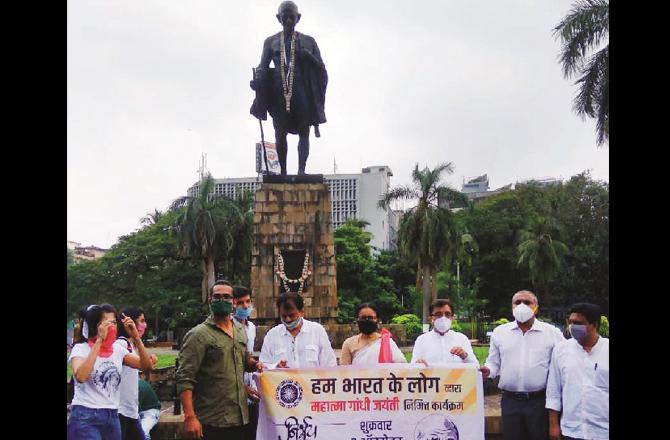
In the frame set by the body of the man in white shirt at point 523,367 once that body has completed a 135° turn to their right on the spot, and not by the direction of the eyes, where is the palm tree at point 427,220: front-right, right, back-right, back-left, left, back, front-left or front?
front-right

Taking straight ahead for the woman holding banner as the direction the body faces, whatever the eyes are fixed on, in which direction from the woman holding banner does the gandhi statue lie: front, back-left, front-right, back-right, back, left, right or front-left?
back

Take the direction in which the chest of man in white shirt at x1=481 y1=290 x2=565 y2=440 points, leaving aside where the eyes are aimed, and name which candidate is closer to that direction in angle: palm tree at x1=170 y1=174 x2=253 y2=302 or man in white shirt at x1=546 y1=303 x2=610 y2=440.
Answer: the man in white shirt

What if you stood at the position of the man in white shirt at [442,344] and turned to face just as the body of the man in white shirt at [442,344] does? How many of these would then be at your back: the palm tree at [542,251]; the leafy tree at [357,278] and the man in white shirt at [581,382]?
2

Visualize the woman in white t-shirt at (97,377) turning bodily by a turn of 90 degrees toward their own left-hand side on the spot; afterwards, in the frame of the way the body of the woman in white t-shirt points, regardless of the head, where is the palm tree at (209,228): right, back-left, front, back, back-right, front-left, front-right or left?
front-left

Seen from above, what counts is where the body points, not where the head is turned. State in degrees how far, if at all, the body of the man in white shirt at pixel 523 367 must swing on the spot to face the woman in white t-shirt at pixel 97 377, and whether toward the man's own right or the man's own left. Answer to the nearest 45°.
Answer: approximately 45° to the man's own right
